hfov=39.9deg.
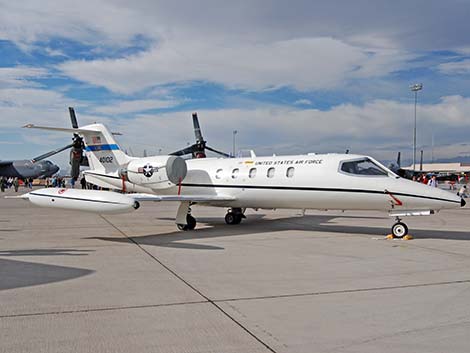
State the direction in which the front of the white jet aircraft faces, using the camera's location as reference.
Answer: facing the viewer and to the right of the viewer
